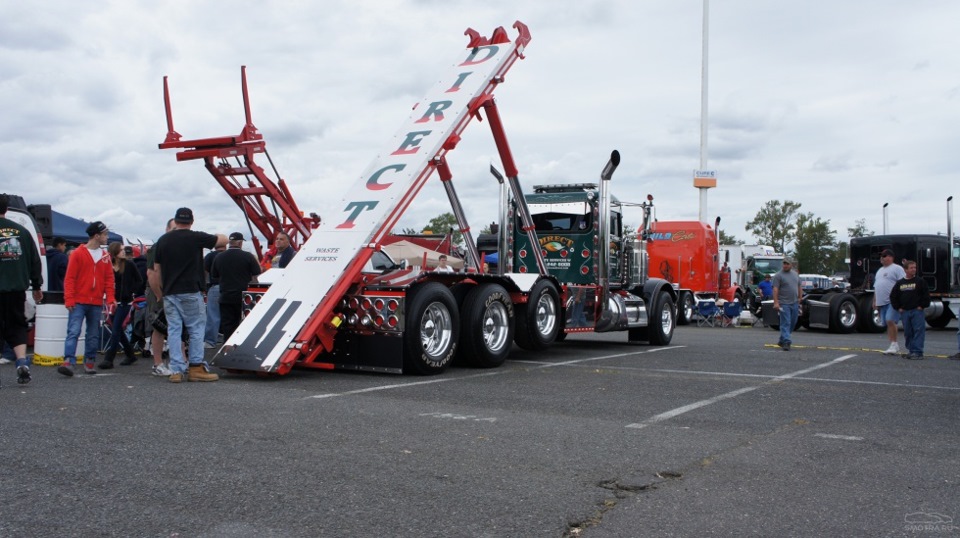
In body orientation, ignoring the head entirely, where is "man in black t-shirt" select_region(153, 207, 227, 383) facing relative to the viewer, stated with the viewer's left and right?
facing away from the viewer

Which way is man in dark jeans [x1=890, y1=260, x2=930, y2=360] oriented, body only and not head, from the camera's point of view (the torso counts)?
toward the camera

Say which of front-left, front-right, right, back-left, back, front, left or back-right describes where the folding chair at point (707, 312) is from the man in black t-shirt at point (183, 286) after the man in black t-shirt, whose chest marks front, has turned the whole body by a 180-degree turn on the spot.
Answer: back-left

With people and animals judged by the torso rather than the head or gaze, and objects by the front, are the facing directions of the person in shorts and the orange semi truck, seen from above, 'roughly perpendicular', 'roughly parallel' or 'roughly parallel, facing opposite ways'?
roughly perpendicular

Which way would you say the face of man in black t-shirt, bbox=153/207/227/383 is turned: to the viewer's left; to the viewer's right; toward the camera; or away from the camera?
away from the camera

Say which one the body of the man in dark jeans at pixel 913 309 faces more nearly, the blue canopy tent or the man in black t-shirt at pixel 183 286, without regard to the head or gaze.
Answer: the man in black t-shirt
